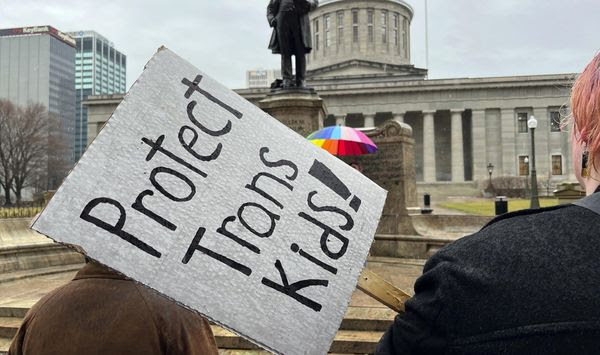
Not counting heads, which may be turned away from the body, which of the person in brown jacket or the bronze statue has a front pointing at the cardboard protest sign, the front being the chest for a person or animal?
the bronze statue

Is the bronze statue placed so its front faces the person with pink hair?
yes

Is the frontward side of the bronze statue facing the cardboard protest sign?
yes

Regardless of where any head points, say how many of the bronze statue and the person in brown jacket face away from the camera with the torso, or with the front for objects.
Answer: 1

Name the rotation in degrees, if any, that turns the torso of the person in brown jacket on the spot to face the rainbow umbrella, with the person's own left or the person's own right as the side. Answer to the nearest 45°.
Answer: approximately 45° to the person's own right

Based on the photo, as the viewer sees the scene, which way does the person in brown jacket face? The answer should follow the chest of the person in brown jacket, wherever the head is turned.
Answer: away from the camera

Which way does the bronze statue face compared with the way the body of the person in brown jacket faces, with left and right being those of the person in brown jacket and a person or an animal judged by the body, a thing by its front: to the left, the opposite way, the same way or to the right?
the opposite way

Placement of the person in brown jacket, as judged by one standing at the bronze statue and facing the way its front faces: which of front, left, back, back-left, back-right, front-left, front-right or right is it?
front

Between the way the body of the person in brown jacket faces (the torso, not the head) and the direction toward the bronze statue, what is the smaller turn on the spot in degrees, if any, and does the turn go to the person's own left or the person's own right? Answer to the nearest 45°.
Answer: approximately 45° to the person's own right

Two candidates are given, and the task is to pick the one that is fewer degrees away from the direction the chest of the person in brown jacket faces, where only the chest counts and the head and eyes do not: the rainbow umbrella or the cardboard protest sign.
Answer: the rainbow umbrella

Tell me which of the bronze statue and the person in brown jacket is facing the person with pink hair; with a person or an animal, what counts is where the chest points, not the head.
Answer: the bronze statue

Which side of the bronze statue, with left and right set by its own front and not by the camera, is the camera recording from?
front

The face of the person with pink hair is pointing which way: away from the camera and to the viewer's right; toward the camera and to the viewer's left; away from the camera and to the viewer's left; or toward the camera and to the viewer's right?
away from the camera and to the viewer's left
